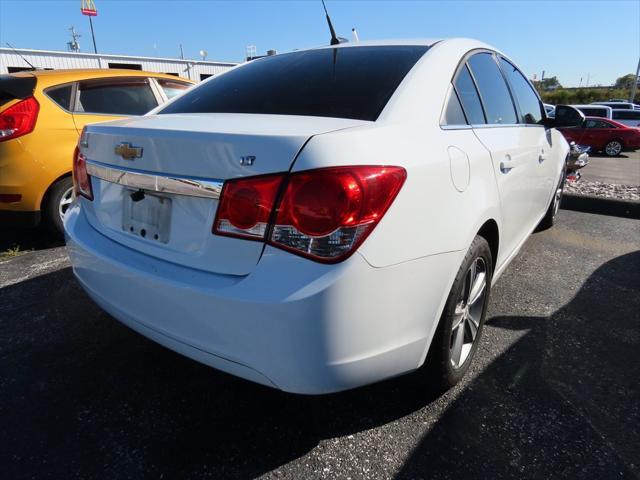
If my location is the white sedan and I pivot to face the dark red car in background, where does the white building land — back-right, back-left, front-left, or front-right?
front-left

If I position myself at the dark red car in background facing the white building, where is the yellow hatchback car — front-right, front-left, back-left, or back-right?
front-left

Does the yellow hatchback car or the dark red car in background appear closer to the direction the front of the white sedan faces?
the dark red car in background

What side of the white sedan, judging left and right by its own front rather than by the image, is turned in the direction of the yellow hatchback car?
left

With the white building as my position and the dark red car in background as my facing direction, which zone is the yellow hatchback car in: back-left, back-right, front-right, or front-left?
front-right

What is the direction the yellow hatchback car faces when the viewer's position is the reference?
facing away from the viewer and to the right of the viewer

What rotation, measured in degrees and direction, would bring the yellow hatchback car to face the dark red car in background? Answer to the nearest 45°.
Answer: approximately 45° to its right

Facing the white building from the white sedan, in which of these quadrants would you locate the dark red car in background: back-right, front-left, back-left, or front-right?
front-right

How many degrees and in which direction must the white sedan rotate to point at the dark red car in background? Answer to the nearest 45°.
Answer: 0° — it already faces it

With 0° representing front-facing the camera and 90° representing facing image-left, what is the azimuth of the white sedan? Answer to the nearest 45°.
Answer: approximately 225°

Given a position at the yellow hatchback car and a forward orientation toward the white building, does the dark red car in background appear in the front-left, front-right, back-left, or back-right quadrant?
front-right

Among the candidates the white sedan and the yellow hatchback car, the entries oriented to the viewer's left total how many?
0
